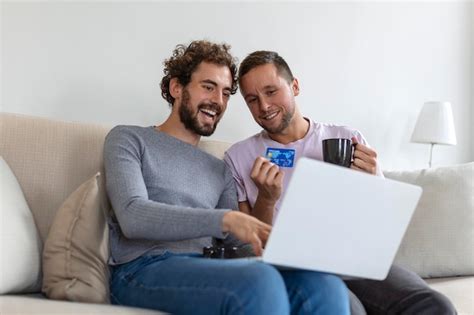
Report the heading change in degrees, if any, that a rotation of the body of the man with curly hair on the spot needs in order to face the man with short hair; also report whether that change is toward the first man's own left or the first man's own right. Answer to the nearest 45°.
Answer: approximately 90° to the first man's own left

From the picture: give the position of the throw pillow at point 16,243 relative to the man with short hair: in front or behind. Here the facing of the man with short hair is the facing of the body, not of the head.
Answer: in front

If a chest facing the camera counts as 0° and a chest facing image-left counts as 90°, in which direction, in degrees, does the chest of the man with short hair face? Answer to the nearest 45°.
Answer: approximately 0°

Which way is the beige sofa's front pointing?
toward the camera

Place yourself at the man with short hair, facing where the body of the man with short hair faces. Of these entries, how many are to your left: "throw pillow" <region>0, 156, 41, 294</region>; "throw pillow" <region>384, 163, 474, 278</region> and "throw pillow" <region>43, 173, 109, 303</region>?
1

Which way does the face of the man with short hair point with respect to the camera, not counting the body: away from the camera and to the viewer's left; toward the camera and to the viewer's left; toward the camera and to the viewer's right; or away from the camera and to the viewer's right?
toward the camera and to the viewer's left

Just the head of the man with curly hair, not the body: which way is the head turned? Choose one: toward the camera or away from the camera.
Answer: toward the camera

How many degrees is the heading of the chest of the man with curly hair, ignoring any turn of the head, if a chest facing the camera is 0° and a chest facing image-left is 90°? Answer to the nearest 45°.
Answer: approximately 315°

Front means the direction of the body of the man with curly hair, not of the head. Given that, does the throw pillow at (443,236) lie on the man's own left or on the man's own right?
on the man's own left
